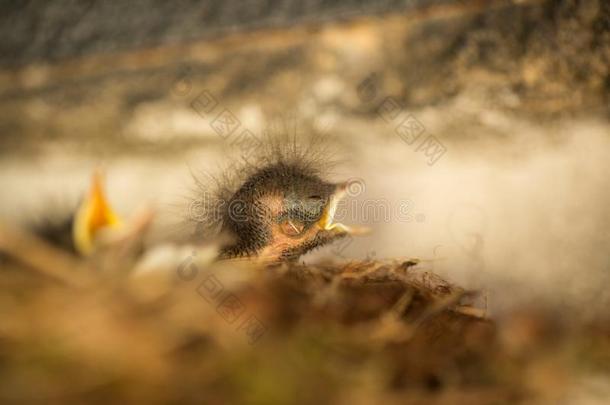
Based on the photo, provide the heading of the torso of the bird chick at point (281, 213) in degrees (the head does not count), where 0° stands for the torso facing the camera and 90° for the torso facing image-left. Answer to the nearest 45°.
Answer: approximately 270°
